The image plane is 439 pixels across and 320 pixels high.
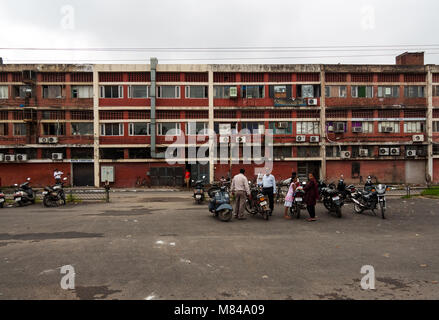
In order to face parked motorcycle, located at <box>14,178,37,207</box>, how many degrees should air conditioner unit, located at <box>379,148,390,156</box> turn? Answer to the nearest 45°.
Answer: approximately 45° to its right

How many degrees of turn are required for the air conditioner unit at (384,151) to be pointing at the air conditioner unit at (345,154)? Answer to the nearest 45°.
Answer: approximately 45° to its right

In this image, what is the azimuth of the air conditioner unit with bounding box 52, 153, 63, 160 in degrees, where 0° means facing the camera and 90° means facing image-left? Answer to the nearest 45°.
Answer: approximately 0°

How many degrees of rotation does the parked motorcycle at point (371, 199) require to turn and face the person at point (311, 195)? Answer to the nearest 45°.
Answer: approximately 90° to its right

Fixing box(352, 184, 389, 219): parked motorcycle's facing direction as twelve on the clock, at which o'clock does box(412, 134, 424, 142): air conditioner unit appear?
The air conditioner unit is roughly at 8 o'clock from the parked motorcycle.
